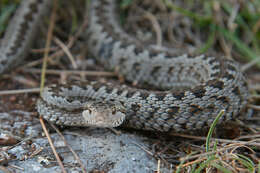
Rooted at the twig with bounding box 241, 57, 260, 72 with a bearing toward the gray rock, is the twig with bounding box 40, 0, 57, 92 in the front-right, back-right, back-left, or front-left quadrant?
front-right

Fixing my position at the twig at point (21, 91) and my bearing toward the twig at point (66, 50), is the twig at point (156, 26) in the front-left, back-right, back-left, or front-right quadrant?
front-right

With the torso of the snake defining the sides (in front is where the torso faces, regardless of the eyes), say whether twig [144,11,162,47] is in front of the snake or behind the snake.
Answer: behind

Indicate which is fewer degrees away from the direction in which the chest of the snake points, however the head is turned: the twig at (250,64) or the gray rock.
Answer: the gray rock

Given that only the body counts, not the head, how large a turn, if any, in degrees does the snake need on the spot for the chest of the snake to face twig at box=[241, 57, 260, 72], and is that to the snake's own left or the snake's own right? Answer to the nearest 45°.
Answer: approximately 135° to the snake's own left
